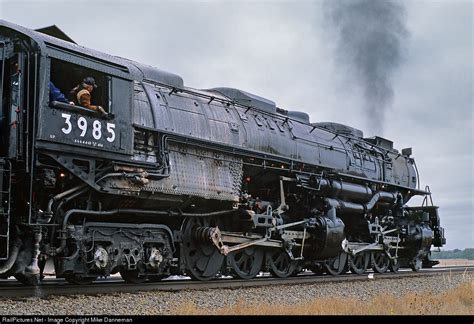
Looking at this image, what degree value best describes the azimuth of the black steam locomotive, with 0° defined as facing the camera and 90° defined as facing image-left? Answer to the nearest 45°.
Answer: approximately 225°

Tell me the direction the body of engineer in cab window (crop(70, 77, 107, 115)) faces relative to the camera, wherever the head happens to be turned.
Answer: to the viewer's right
